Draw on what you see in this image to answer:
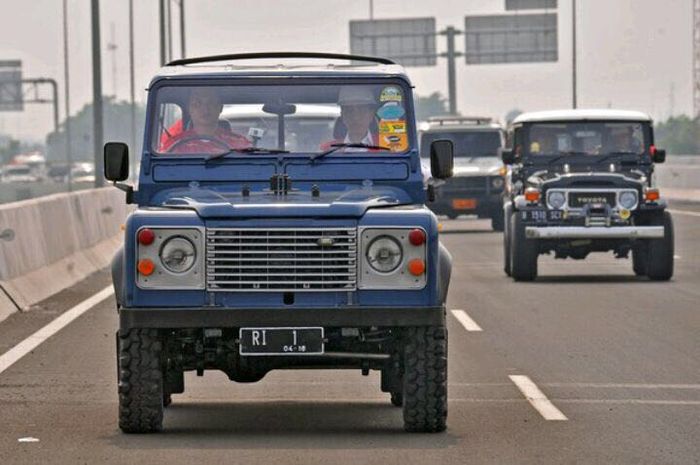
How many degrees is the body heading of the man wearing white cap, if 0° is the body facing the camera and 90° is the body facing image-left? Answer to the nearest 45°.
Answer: approximately 0°

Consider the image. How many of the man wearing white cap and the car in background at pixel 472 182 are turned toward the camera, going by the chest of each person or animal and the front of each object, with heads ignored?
2

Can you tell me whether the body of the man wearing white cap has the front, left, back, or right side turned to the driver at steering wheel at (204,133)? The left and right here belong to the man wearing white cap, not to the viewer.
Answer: right

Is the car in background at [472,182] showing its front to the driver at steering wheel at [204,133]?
yes

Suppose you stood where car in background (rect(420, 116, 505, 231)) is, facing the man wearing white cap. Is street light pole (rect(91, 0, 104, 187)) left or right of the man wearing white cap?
right

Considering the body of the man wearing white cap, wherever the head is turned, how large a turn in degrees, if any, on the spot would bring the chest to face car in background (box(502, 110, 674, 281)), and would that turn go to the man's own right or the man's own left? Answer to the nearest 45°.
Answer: approximately 180°

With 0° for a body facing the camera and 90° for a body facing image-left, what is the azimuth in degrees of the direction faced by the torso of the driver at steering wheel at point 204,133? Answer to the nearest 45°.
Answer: approximately 0°

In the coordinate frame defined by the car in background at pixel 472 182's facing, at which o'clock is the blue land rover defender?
The blue land rover defender is roughly at 12 o'clock from the car in background.

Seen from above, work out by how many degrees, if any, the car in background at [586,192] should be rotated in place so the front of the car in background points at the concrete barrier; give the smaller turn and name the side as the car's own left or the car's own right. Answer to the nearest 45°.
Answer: approximately 90° to the car's own right
